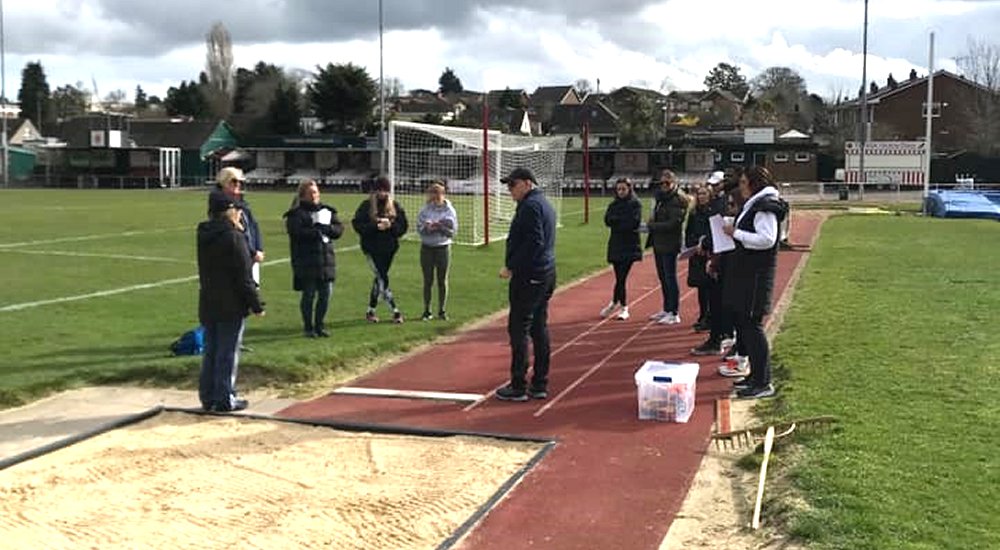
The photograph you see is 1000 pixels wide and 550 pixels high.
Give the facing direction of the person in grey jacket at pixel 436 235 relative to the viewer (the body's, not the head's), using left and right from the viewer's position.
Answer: facing the viewer

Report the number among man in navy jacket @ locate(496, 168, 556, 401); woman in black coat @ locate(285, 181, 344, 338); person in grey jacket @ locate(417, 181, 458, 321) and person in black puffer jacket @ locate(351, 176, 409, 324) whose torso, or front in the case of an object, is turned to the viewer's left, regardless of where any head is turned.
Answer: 1

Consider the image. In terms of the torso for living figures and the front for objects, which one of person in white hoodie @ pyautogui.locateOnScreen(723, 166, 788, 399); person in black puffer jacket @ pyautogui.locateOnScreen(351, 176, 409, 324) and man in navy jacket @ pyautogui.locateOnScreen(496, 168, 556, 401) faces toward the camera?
the person in black puffer jacket

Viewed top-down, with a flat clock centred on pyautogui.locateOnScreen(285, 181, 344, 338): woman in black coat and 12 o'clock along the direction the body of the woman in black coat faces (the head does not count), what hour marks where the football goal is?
The football goal is roughly at 8 o'clock from the woman in black coat.

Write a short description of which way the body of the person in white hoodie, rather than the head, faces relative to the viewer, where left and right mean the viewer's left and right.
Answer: facing to the left of the viewer

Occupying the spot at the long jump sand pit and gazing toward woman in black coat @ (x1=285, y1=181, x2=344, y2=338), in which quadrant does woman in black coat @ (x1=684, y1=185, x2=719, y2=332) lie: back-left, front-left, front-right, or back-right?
front-right

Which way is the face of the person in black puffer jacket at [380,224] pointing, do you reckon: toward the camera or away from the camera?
toward the camera

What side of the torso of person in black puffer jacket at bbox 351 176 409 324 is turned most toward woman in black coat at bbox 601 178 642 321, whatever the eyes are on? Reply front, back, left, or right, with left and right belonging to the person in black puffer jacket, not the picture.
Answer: left

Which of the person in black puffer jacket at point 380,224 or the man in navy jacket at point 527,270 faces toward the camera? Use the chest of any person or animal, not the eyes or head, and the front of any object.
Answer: the person in black puffer jacket

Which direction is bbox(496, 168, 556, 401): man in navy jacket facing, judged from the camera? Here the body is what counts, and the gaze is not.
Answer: to the viewer's left

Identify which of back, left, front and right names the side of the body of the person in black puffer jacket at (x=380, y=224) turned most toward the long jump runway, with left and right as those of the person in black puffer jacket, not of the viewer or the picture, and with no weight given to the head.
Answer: front

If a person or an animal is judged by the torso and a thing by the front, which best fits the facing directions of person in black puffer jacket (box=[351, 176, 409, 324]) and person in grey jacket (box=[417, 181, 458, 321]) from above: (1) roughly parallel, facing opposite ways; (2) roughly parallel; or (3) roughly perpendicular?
roughly parallel

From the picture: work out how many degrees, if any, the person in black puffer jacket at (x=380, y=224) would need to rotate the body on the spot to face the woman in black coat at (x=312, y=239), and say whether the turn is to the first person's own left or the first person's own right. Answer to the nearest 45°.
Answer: approximately 45° to the first person's own right

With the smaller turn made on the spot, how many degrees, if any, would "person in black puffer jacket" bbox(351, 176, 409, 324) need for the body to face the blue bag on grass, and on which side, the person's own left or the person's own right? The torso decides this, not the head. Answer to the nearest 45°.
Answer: approximately 45° to the person's own right

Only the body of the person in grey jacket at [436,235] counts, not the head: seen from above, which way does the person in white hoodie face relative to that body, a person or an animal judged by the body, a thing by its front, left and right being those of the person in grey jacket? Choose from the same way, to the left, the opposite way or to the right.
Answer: to the right

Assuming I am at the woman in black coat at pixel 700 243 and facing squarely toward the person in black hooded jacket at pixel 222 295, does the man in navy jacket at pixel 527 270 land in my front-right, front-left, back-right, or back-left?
front-left

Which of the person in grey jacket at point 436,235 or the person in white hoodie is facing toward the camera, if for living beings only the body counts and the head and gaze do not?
the person in grey jacket

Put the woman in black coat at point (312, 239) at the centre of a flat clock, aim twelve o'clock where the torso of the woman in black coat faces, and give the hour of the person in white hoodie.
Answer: The person in white hoodie is roughly at 12 o'clock from the woman in black coat.

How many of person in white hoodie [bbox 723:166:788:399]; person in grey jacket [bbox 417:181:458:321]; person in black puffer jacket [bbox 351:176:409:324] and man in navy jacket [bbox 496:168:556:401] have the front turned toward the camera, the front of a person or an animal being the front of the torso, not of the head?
2

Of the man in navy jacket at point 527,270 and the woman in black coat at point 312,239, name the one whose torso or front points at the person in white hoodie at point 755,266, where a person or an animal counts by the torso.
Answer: the woman in black coat
